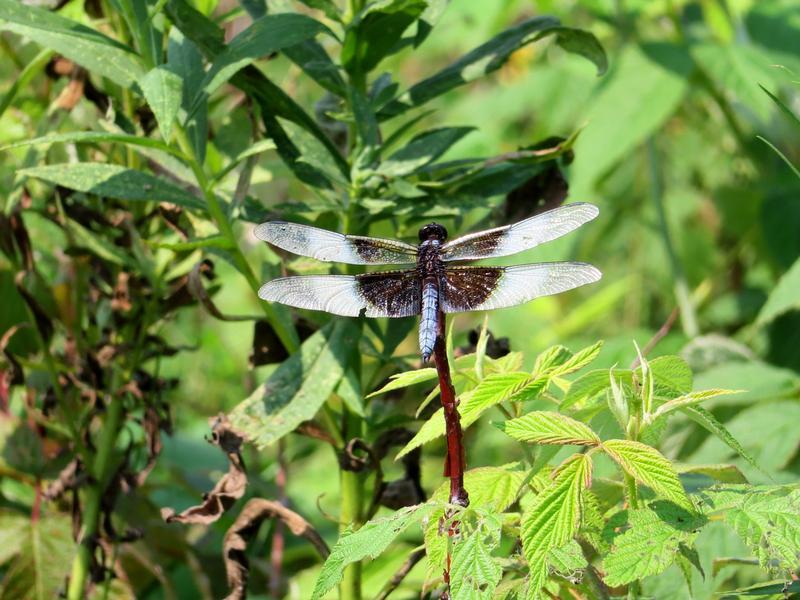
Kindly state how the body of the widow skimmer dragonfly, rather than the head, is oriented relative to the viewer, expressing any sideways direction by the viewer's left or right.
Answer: facing away from the viewer

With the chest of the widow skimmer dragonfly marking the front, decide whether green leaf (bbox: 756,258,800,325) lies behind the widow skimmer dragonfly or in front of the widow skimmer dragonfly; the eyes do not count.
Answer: in front

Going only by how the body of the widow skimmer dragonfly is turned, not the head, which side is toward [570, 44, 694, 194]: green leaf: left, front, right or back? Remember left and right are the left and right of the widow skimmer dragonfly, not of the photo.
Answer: front

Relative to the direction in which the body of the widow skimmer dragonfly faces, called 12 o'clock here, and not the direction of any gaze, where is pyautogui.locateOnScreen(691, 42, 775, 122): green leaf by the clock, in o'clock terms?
The green leaf is roughly at 1 o'clock from the widow skimmer dragonfly.
